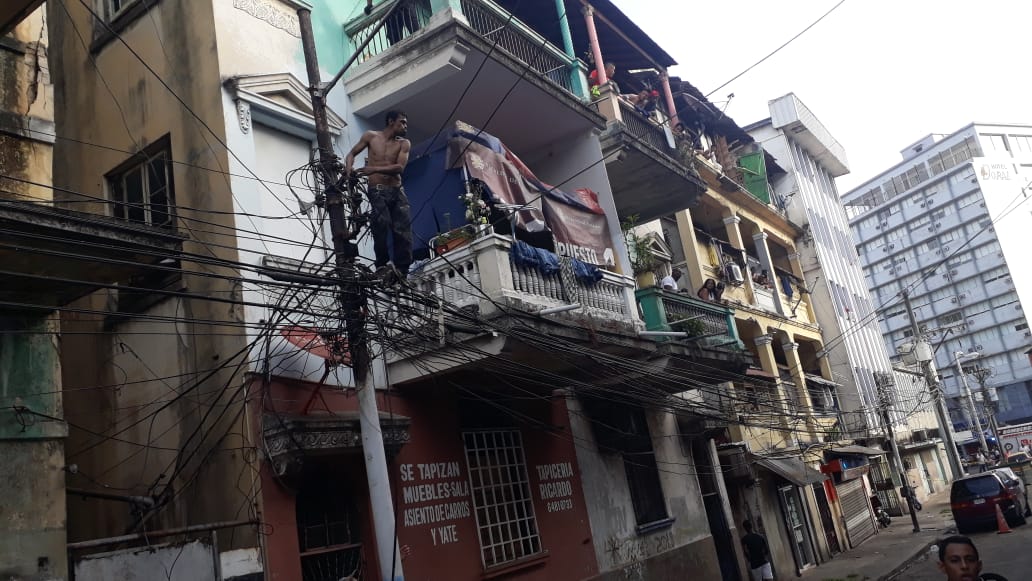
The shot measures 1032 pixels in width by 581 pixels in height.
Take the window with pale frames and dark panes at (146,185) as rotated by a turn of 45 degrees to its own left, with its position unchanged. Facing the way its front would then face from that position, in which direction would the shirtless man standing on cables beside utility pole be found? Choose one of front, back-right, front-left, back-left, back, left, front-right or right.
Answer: front-left

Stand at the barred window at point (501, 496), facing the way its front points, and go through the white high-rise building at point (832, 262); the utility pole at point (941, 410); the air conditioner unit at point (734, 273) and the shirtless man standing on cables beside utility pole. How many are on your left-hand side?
3

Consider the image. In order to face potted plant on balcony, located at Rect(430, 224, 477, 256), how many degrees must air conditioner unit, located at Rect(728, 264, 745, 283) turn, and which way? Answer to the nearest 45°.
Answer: approximately 45° to its right

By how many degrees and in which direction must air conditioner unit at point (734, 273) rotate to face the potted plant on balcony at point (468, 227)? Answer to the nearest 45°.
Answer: approximately 45° to its right

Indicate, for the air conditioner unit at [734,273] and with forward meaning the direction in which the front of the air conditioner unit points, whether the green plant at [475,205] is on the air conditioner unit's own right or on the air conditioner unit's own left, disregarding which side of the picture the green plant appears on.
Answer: on the air conditioner unit's own right

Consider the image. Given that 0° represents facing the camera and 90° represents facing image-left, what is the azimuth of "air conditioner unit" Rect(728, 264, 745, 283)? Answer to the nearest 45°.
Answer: approximately 315°

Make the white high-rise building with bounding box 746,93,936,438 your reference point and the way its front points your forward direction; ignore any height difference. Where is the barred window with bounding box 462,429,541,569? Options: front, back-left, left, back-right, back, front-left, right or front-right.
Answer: front-right
